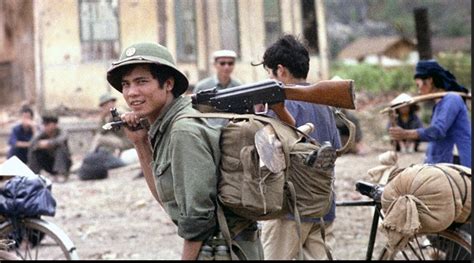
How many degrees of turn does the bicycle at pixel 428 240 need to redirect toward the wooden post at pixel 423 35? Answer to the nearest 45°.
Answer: approximately 90° to its right

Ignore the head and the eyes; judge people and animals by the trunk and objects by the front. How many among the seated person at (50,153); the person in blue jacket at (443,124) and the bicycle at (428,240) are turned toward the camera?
1

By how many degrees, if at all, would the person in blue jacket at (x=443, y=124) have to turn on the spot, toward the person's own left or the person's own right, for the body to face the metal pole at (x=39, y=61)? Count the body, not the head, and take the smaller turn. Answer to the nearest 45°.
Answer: approximately 45° to the person's own right

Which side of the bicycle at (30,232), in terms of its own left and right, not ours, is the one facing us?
left

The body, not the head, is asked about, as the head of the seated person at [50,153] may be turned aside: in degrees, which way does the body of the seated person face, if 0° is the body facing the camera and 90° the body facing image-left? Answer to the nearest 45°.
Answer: approximately 0°

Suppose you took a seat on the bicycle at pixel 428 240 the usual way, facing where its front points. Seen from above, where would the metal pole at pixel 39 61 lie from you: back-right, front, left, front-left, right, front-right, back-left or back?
front-right

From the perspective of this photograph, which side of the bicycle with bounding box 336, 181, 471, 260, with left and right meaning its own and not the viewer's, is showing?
left

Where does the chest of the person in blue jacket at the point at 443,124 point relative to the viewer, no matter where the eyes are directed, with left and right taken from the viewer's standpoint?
facing to the left of the viewer

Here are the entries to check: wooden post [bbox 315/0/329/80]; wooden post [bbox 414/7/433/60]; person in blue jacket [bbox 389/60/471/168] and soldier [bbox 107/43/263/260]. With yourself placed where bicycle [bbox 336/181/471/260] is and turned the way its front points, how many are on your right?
3

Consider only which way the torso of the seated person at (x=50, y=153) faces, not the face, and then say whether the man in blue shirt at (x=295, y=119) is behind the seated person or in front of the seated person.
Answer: in front

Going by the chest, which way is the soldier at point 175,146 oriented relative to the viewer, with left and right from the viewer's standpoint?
facing the viewer and to the left of the viewer

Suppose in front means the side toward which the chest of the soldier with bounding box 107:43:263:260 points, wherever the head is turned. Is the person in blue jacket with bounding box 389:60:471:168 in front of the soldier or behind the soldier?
behind
